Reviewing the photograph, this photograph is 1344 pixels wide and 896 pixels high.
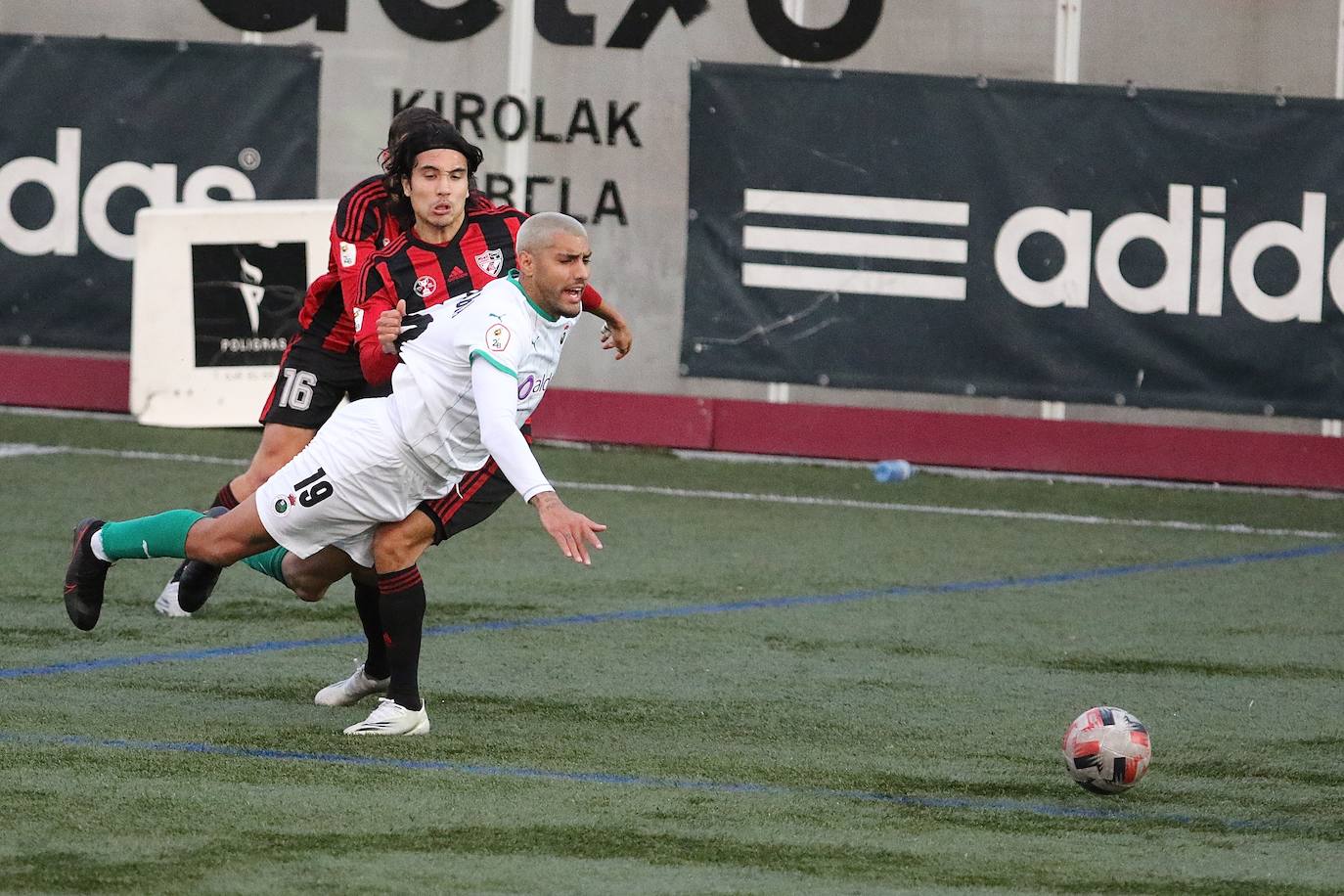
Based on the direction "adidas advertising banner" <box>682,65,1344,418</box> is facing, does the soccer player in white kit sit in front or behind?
in front

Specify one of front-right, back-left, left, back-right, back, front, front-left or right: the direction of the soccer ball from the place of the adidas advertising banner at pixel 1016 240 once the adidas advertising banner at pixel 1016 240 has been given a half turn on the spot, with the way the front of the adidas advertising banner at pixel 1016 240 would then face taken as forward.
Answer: back

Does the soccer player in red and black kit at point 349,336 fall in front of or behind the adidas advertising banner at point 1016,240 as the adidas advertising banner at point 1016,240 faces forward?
in front

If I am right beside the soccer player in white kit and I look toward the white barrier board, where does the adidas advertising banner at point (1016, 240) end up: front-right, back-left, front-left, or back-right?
front-right

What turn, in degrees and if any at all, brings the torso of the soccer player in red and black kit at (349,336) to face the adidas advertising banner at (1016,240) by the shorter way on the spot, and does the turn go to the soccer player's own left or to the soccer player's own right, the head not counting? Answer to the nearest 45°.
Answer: approximately 90° to the soccer player's own left

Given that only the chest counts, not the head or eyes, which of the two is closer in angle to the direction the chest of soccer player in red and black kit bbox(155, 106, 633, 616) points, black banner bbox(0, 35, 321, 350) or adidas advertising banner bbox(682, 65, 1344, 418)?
the adidas advertising banner

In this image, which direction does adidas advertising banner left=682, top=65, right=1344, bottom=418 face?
toward the camera

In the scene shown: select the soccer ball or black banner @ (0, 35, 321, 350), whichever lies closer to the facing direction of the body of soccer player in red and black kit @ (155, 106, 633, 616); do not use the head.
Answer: the soccer ball

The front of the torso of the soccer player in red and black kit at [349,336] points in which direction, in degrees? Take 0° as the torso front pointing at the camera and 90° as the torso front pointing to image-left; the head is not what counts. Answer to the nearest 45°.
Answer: approximately 315°

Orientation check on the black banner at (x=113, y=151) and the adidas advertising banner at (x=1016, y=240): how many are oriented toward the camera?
2

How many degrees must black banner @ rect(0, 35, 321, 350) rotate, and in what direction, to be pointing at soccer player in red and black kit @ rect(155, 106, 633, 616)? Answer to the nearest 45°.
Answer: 0° — it already faces them

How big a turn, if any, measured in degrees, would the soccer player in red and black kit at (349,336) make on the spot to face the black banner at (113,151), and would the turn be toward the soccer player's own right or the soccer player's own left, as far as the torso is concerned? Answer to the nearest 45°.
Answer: approximately 135° to the soccer player's own left

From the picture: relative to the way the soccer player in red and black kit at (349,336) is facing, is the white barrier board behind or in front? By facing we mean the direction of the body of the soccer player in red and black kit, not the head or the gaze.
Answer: behind
